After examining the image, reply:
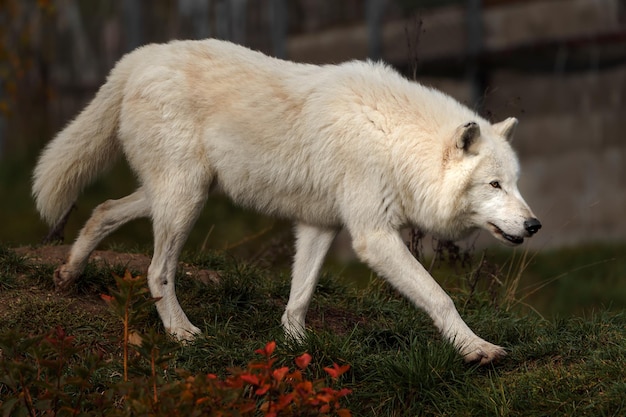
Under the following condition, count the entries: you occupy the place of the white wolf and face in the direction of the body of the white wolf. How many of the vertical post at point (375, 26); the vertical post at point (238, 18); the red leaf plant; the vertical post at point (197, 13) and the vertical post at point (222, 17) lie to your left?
4

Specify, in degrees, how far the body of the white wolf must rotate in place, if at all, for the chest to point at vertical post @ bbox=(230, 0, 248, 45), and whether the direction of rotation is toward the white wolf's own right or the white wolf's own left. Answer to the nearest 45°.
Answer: approximately 90° to the white wolf's own left

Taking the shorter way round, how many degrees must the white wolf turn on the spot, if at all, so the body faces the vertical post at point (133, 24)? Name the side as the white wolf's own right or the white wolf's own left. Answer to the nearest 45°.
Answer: approximately 90° to the white wolf's own left

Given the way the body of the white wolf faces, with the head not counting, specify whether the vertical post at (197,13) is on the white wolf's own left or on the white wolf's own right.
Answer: on the white wolf's own left

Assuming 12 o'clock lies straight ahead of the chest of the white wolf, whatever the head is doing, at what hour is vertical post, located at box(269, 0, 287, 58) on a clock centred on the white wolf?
The vertical post is roughly at 9 o'clock from the white wolf.

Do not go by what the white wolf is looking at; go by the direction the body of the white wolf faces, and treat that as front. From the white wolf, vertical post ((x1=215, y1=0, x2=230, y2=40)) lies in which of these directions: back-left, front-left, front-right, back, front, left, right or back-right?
left

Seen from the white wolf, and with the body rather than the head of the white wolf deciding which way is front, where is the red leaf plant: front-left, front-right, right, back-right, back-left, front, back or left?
right

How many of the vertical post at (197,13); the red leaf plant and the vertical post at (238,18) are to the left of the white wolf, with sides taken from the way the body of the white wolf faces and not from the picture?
2

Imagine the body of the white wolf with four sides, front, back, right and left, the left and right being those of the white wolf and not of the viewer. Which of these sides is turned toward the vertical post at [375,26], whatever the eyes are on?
left

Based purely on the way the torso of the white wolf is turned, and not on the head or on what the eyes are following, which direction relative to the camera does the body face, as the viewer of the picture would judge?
to the viewer's right
